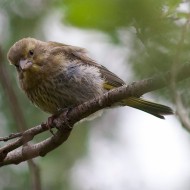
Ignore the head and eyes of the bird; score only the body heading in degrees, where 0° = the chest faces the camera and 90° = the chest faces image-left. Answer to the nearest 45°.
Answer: approximately 45°
